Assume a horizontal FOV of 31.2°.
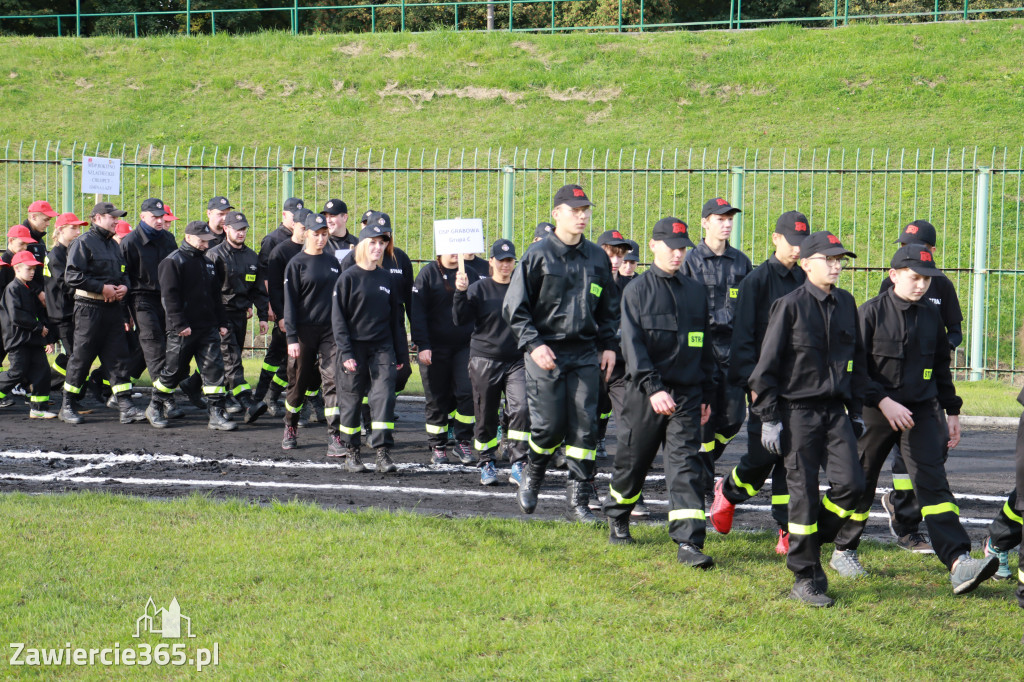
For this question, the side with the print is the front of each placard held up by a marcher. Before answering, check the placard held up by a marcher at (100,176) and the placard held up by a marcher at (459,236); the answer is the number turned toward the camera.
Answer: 2

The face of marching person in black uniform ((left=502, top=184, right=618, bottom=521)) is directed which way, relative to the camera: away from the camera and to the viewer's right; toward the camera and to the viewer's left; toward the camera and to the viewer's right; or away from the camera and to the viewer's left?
toward the camera and to the viewer's right

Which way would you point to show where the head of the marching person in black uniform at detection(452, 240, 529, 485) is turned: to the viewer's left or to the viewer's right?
to the viewer's right

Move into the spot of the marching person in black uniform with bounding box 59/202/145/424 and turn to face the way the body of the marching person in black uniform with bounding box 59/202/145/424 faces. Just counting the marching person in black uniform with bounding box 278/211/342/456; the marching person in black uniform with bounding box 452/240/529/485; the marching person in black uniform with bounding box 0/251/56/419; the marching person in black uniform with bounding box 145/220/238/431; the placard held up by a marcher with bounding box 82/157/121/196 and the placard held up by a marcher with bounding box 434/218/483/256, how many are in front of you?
4

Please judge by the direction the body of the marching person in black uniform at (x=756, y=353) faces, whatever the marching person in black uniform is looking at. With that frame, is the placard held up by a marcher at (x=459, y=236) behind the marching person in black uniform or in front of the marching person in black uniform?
behind

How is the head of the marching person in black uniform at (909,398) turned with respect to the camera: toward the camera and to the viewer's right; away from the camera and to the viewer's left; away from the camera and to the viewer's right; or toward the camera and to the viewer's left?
toward the camera and to the viewer's right

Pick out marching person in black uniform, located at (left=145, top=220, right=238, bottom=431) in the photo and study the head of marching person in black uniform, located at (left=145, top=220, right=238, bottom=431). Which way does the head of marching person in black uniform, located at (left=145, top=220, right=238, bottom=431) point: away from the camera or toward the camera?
toward the camera

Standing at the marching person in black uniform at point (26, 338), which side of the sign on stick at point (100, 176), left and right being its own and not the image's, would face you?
front

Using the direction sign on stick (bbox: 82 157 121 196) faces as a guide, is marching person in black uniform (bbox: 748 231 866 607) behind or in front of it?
in front

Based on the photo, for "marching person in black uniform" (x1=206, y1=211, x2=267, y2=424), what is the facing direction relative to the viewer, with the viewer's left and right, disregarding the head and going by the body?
facing the viewer and to the right of the viewer
